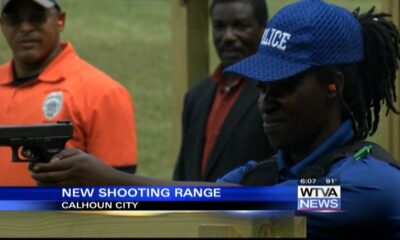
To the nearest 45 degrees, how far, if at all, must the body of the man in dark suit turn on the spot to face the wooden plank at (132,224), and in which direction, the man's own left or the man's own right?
approximately 45° to the man's own left

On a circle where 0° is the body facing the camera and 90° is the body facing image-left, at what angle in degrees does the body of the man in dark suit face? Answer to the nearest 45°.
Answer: approximately 45°

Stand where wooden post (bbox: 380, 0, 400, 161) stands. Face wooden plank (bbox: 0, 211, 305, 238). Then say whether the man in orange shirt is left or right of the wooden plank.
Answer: right
